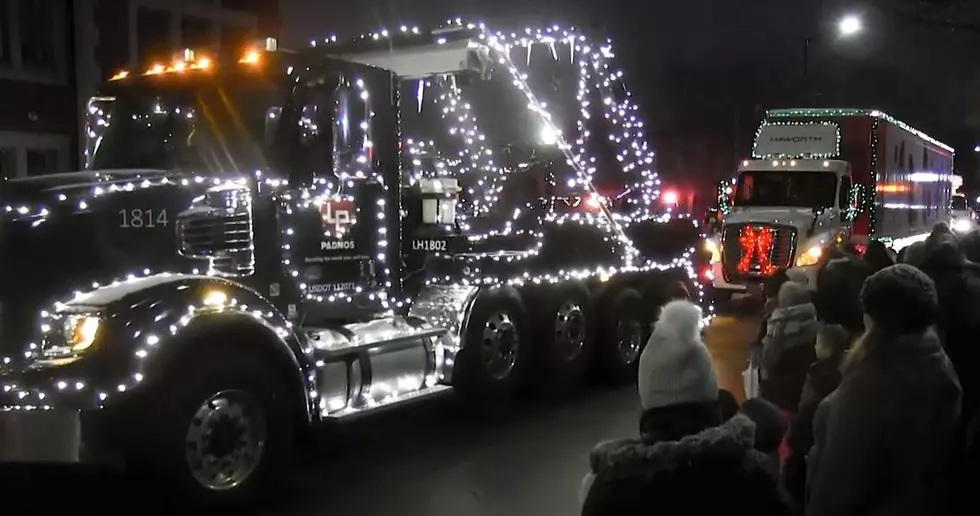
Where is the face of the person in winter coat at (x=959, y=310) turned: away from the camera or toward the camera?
away from the camera

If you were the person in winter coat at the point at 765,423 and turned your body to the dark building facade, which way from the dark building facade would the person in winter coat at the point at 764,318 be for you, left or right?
right

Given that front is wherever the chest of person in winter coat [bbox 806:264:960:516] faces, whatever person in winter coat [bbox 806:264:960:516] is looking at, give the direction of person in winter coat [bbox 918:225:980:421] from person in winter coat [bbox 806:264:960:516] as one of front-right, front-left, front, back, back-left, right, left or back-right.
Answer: front-right

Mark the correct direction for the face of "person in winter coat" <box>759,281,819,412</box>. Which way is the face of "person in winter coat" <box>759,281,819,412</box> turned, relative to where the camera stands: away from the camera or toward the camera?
away from the camera

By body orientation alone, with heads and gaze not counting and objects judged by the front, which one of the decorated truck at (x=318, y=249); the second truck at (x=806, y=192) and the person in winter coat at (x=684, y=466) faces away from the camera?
the person in winter coat

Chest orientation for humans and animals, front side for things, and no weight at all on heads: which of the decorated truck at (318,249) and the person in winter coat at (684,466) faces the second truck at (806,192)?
the person in winter coat

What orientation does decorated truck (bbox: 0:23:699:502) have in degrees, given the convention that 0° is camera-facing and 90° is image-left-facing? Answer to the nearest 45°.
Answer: approximately 45°

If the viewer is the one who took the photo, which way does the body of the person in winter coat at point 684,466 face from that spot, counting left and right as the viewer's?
facing away from the viewer

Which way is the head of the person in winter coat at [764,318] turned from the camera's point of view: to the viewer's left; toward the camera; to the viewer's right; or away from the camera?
away from the camera

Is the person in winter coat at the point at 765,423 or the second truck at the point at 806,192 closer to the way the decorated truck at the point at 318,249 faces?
the person in winter coat

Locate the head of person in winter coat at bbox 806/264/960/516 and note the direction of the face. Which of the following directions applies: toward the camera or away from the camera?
away from the camera
